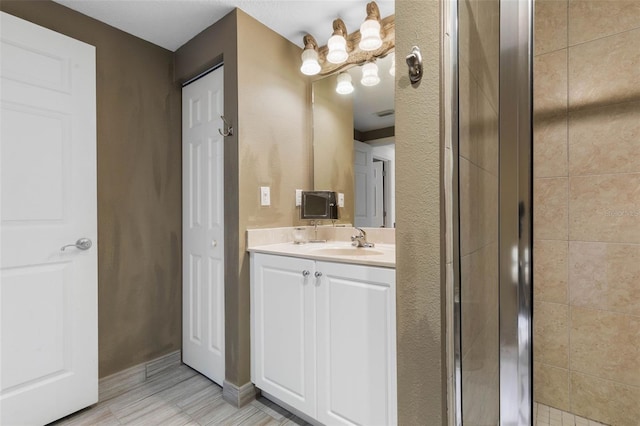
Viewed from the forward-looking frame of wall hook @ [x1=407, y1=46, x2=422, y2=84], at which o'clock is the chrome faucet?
The chrome faucet is roughly at 4 o'clock from the wall hook.

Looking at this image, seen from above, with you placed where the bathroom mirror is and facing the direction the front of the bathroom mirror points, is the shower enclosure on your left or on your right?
on your left

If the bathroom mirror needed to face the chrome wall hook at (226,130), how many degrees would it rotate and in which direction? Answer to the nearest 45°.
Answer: approximately 45° to its right

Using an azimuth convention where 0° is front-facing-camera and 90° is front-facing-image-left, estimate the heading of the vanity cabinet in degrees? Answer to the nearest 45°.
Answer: approximately 45°

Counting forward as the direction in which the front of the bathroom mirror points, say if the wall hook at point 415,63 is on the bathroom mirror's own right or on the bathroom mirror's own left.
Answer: on the bathroom mirror's own left

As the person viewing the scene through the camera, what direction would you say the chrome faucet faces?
facing the viewer and to the left of the viewer
